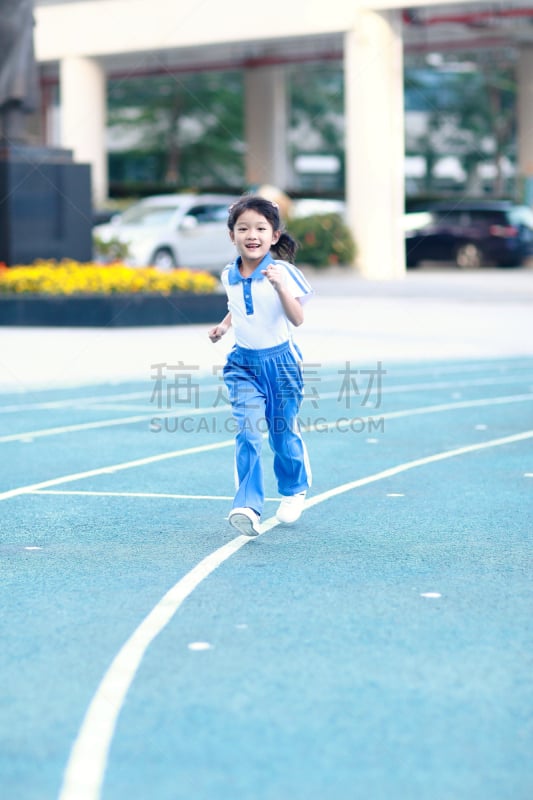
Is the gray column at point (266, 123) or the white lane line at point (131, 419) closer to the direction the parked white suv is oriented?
the white lane line

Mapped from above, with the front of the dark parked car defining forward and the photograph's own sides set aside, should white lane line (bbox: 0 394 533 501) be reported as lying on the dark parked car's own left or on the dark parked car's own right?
on the dark parked car's own left

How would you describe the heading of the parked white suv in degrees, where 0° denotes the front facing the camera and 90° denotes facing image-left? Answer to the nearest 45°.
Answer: approximately 45°

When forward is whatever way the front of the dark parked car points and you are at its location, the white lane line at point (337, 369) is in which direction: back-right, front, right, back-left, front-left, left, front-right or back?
back-left

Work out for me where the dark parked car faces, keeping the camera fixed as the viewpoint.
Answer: facing away from the viewer and to the left of the viewer

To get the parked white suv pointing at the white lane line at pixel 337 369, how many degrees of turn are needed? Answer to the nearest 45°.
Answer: approximately 45° to its left

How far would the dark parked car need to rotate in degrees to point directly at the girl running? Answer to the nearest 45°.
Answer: approximately 135° to its left

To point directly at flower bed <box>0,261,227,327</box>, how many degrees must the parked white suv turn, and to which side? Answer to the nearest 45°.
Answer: approximately 45° to its left

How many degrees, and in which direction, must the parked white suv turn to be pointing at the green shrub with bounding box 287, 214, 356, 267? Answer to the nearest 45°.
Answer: approximately 180°

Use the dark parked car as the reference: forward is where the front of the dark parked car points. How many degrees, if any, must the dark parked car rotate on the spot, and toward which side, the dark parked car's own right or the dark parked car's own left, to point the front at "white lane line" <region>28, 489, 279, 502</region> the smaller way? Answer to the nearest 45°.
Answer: approximately 135° to the dark parked car's own left

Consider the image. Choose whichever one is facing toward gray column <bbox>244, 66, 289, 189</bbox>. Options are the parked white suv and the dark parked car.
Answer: the dark parked car

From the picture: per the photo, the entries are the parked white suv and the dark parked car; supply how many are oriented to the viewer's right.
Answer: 0
